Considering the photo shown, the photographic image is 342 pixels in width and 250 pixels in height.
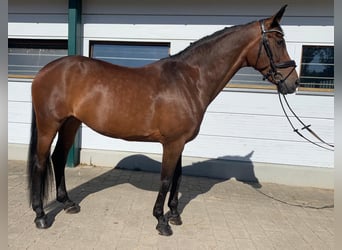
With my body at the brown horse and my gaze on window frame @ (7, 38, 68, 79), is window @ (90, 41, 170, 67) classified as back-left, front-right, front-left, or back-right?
front-right

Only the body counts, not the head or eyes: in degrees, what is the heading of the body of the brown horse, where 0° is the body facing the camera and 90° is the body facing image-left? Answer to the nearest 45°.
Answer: approximately 270°
